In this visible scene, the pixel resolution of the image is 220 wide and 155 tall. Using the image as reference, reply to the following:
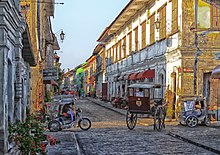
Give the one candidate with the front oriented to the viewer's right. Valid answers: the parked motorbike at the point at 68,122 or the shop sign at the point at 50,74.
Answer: the parked motorbike

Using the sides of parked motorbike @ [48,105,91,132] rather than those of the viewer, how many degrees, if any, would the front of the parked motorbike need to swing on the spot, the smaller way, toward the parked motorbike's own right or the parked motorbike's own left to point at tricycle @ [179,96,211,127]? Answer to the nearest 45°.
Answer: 0° — it already faces it

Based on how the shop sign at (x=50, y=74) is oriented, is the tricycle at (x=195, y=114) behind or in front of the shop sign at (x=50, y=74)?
in front

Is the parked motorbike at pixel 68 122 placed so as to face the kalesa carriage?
yes

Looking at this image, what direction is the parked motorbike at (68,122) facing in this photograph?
to the viewer's right

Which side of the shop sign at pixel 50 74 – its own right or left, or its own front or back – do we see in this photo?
front

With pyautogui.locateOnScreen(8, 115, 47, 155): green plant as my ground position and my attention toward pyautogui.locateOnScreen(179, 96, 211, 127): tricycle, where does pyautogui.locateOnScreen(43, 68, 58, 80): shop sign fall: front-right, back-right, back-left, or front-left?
front-left

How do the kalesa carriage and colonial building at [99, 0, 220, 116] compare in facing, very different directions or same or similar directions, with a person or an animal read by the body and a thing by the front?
very different directions

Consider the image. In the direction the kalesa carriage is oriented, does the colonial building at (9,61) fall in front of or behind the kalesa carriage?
behind

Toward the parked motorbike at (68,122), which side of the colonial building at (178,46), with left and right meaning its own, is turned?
front

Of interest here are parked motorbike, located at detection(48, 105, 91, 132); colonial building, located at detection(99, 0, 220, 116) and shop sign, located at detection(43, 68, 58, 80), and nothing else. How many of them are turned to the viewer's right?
1

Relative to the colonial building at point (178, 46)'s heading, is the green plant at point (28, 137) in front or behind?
in front

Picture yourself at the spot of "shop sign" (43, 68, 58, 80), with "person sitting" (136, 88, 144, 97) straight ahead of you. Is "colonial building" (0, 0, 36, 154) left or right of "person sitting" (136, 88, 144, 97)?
right

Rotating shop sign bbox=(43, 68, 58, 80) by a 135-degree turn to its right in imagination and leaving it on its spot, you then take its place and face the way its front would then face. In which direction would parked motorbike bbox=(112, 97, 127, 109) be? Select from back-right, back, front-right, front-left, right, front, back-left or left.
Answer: right
